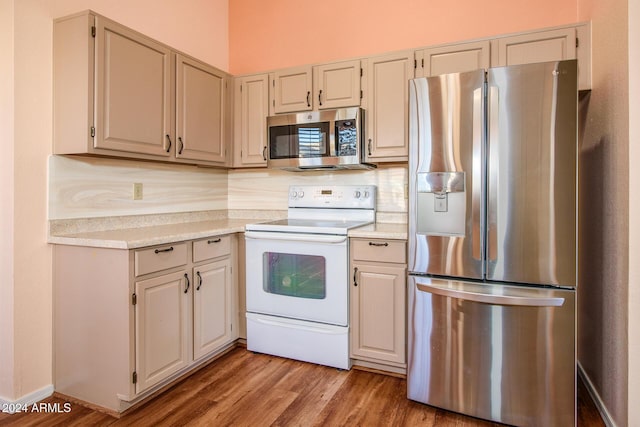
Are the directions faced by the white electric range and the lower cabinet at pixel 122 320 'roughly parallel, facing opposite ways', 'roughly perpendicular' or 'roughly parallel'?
roughly perpendicular

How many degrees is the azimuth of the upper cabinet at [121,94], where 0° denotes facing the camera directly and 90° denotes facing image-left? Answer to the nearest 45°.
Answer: approximately 315°

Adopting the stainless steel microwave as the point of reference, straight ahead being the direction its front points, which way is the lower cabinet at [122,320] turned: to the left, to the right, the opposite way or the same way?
to the left

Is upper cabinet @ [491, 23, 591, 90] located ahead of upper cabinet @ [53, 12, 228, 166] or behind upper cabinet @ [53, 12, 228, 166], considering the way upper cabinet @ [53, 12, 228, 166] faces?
ahead

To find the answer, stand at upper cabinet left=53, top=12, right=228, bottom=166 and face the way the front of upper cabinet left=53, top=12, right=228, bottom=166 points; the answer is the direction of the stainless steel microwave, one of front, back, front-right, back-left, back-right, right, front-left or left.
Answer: front-left

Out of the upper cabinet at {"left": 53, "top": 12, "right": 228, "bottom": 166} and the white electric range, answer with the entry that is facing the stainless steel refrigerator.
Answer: the upper cabinet

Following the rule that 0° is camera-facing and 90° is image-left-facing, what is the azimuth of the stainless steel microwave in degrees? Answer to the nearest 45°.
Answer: approximately 0°

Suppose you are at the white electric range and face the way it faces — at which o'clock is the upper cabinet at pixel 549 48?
The upper cabinet is roughly at 8 o'clock from the white electric range.

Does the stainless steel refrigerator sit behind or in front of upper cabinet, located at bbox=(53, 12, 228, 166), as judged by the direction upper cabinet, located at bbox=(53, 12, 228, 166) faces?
in front

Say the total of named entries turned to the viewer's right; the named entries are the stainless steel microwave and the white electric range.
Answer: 0

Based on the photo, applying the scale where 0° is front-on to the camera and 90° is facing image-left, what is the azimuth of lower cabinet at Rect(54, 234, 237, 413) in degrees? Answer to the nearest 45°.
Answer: approximately 315°

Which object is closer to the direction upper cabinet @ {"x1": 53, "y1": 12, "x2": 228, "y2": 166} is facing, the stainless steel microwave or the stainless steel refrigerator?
the stainless steel refrigerator
